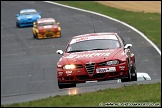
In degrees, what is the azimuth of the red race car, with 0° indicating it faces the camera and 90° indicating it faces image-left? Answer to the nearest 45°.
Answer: approximately 0°

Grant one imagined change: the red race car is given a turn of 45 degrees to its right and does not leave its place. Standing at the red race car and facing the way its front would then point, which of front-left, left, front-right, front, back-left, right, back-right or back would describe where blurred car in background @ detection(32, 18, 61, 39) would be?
back-right
